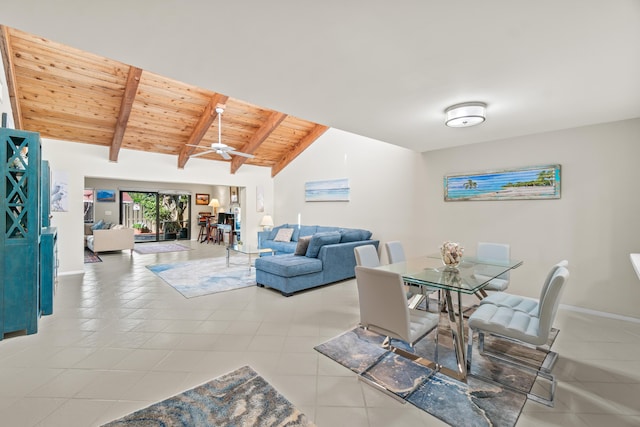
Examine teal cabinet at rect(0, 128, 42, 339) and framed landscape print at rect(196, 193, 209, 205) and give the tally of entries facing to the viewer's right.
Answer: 1

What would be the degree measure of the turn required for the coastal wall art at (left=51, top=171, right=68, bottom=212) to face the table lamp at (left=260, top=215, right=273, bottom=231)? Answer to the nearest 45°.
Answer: approximately 90° to its left

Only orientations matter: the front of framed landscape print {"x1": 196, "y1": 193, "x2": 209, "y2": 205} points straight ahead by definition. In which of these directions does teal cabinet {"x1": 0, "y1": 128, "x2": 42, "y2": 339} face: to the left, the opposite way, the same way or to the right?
to the left

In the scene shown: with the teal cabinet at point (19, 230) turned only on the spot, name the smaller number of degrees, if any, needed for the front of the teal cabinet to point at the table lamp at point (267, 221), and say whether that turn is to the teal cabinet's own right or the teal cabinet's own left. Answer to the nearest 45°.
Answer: approximately 45° to the teal cabinet's own left

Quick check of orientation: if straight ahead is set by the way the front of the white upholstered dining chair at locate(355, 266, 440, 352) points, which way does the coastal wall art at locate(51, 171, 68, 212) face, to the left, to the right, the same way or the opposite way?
to the right

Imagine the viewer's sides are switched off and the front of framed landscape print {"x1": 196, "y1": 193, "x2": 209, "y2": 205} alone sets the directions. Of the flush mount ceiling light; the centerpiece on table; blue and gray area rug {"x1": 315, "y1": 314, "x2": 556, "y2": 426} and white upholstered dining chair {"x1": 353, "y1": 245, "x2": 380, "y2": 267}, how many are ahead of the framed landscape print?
4

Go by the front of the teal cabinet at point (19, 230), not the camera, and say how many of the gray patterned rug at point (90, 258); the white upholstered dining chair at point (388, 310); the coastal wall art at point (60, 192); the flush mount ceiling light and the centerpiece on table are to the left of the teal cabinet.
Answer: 2

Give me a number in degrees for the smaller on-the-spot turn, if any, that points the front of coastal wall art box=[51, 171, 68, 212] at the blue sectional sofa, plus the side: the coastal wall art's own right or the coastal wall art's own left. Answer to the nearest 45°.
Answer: approximately 45° to the coastal wall art's own left

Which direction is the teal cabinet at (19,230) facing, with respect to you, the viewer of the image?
facing to the right of the viewer

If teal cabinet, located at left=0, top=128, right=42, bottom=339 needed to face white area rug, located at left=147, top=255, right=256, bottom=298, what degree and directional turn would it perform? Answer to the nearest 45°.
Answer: approximately 45° to its left
